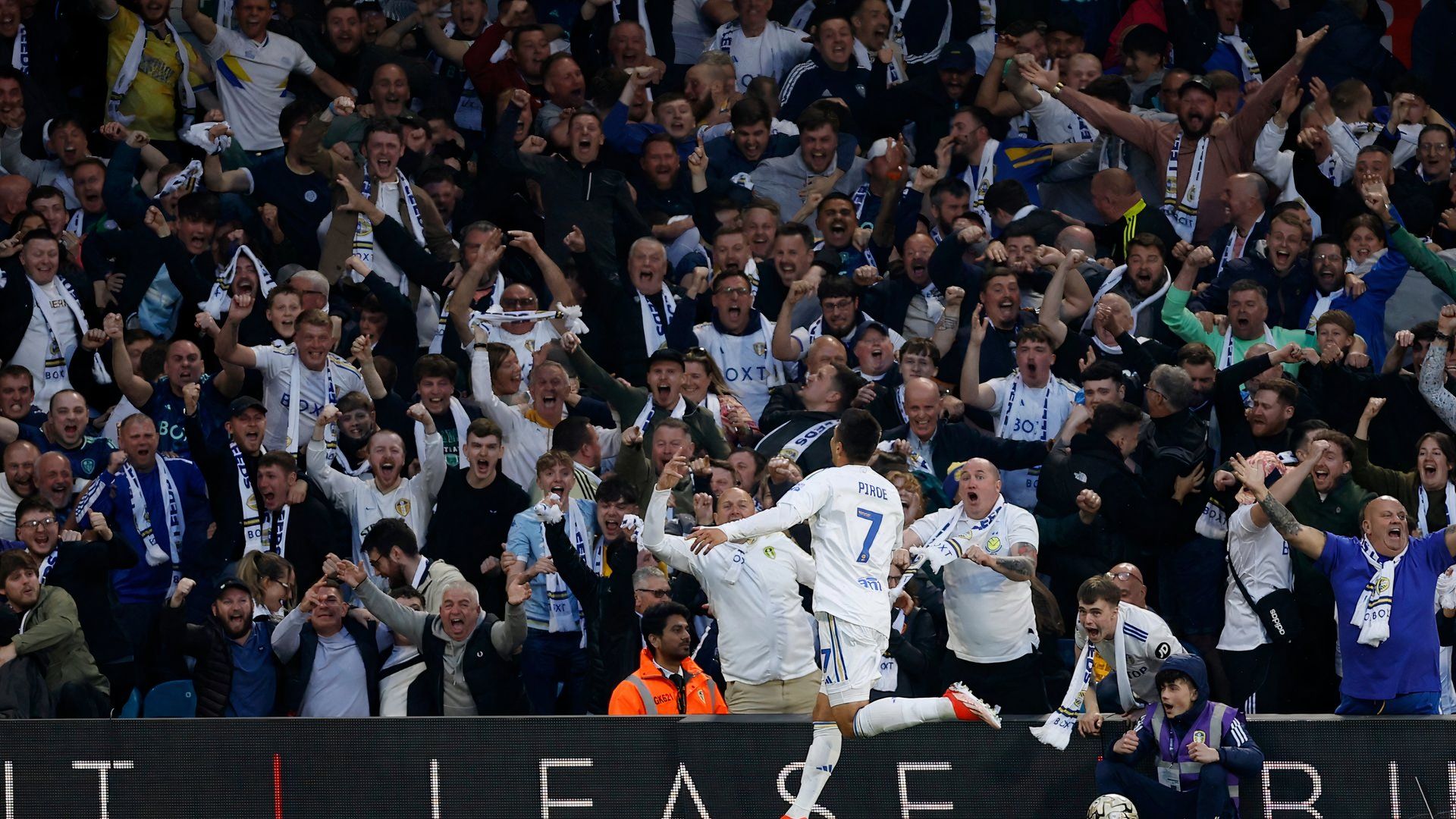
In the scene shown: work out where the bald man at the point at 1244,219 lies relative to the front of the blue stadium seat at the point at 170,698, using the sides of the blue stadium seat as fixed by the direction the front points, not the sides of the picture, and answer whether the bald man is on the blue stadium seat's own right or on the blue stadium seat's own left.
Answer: on the blue stadium seat's own left

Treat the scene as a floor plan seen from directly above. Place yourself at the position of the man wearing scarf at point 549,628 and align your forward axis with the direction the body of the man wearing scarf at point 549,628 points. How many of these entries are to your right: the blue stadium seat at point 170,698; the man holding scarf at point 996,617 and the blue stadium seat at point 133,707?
2

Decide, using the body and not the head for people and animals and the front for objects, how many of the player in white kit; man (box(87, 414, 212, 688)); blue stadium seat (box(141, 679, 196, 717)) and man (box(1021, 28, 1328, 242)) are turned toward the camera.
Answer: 3

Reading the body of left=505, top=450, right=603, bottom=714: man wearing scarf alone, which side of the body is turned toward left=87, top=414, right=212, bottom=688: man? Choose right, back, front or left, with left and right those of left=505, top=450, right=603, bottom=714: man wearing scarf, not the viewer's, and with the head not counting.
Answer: right

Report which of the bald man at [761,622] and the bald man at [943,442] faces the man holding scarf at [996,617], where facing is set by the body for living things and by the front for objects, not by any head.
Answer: the bald man at [943,442]

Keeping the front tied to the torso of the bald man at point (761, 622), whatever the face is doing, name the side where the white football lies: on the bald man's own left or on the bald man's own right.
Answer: on the bald man's own left

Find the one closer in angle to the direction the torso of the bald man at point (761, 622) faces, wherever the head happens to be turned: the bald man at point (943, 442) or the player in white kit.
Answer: the player in white kit

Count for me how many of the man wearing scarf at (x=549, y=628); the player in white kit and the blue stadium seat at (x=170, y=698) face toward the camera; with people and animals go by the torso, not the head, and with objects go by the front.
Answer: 2
